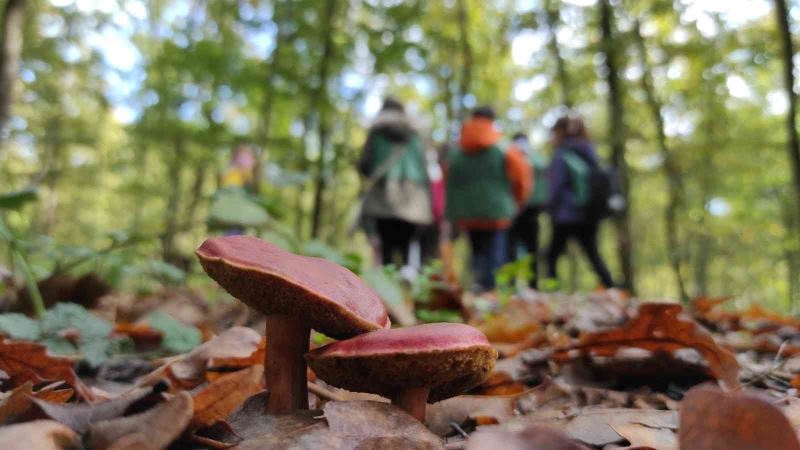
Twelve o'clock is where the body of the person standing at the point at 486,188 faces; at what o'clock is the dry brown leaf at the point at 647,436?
The dry brown leaf is roughly at 6 o'clock from the person standing.

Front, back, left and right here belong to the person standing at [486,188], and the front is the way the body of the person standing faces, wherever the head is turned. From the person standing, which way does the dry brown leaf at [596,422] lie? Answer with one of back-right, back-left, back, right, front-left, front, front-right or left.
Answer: back

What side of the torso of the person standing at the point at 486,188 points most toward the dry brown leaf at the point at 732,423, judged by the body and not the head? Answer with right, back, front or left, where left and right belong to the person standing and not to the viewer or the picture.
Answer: back

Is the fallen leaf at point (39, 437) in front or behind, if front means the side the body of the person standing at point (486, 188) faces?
behind

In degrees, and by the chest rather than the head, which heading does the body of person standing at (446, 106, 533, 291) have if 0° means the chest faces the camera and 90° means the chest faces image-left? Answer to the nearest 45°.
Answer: approximately 180°

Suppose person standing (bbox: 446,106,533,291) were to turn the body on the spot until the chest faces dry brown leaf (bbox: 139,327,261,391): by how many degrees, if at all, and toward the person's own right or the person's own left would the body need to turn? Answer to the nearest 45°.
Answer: approximately 180°

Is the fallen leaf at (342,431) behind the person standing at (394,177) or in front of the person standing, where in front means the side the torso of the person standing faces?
behind

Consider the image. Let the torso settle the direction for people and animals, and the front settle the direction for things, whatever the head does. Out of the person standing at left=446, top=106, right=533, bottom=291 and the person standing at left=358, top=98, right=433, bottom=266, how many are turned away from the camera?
2

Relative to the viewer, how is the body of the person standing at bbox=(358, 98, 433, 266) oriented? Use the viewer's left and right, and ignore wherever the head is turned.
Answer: facing away from the viewer

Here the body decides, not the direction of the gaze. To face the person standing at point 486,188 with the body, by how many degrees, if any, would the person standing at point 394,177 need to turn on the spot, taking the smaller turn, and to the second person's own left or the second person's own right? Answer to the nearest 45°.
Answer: approximately 45° to the second person's own right

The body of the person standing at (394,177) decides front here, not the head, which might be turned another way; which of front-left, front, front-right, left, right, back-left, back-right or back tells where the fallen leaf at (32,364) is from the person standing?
back
